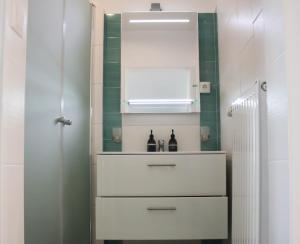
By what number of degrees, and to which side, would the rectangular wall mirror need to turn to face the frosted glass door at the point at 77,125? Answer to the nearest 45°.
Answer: approximately 45° to its right

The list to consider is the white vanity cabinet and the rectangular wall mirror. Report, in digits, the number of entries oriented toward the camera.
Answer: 2

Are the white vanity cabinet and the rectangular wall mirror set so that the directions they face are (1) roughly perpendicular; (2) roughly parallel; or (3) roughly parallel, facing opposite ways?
roughly parallel

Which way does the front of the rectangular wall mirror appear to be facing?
toward the camera

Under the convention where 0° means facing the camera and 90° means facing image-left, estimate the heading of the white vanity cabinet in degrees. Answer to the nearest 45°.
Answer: approximately 0°

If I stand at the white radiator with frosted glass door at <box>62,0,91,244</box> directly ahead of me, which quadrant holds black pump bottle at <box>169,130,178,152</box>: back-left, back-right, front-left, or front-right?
front-right

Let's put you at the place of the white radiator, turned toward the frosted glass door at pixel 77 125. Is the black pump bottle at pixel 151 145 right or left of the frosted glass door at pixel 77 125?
right
